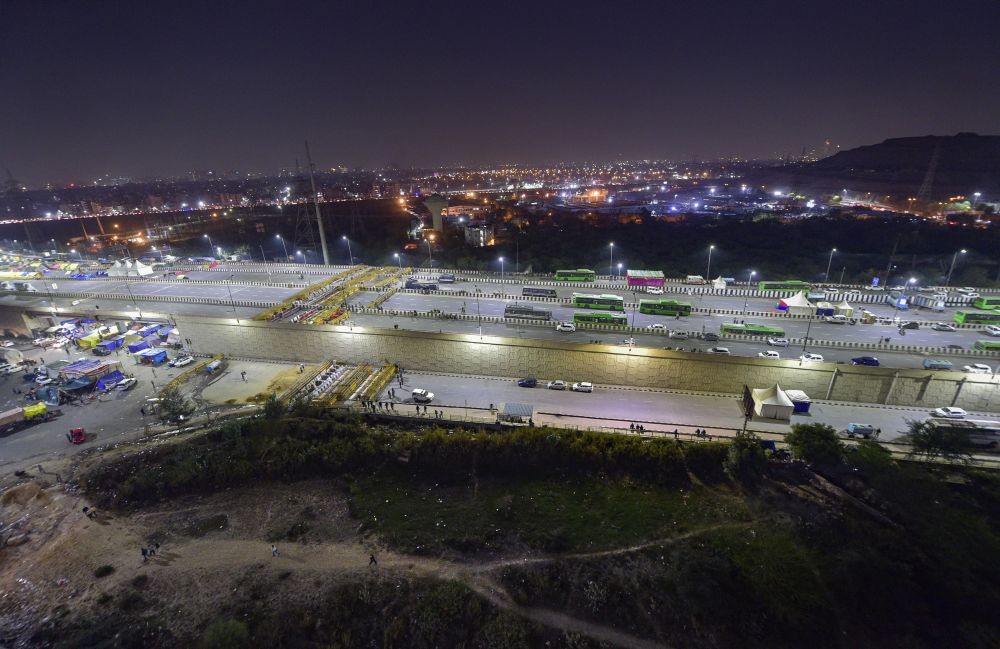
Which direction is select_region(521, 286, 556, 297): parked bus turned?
to the viewer's left

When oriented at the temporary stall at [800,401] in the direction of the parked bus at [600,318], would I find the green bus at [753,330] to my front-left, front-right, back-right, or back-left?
front-right

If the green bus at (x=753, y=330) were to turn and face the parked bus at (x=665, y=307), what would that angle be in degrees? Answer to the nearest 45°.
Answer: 0° — it already faces it

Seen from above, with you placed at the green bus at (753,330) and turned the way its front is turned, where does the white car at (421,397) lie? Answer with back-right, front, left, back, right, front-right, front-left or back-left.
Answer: front-left

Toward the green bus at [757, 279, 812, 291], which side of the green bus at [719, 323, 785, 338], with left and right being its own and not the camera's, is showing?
right

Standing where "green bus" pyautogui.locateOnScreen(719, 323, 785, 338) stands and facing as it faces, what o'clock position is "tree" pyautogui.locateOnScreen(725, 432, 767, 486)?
The tree is roughly at 9 o'clock from the green bus.

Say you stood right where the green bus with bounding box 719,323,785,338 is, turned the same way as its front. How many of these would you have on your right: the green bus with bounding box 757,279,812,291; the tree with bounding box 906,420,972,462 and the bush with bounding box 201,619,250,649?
1

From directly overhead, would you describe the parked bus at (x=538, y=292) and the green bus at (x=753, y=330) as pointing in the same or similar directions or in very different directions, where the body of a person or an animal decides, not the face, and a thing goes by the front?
same or similar directions

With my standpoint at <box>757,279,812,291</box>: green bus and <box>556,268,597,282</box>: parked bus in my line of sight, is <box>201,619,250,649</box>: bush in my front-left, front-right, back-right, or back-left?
front-left

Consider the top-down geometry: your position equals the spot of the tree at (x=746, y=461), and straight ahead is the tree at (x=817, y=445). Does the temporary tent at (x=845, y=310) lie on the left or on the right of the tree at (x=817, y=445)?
left

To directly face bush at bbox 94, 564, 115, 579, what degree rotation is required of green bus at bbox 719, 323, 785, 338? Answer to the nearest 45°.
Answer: approximately 45° to its left

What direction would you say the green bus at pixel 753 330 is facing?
to the viewer's left

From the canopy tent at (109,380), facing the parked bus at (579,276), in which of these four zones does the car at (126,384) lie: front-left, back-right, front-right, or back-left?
front-right
